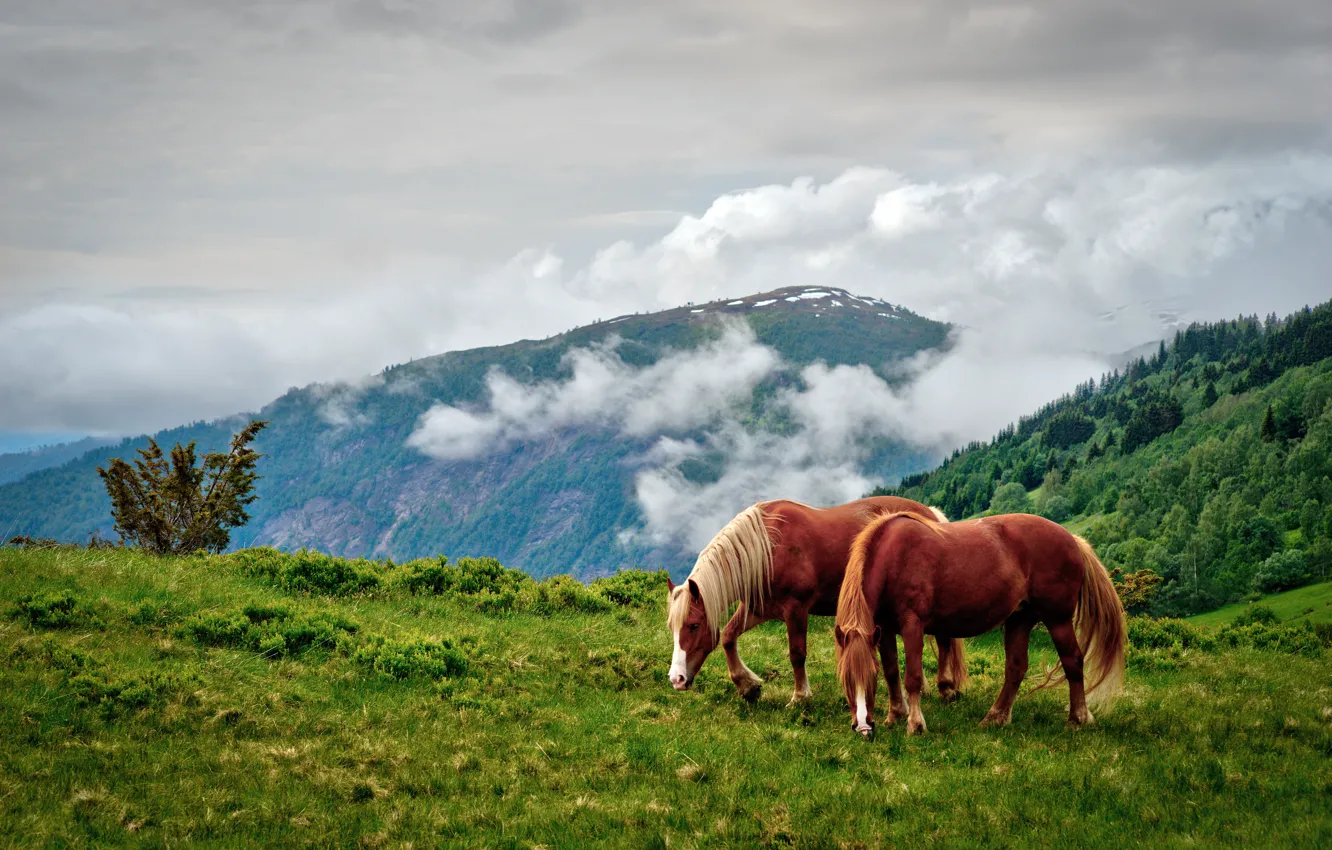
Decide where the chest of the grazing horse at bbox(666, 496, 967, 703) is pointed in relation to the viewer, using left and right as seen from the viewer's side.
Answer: facing to the left of the viewer

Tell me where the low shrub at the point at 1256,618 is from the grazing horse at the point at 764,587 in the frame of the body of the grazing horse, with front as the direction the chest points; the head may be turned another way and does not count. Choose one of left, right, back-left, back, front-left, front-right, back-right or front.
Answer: back-right

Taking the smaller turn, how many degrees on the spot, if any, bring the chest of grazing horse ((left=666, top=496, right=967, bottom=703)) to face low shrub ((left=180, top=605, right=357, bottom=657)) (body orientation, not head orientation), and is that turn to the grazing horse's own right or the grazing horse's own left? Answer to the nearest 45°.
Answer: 0° — it already faces it

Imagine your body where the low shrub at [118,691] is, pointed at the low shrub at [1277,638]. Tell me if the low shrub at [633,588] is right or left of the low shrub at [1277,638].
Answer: left

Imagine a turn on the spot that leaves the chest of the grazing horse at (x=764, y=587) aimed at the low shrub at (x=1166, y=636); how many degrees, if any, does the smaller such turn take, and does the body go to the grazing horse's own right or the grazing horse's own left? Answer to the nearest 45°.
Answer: approximately 135° to the grazing horse's own right

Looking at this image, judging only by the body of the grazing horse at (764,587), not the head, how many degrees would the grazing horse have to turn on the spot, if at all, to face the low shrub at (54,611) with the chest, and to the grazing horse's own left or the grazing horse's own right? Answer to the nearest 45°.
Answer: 0° — it already faces it

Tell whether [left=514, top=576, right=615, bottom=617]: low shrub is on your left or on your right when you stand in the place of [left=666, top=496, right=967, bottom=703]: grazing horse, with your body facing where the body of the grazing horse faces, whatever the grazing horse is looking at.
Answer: on your right

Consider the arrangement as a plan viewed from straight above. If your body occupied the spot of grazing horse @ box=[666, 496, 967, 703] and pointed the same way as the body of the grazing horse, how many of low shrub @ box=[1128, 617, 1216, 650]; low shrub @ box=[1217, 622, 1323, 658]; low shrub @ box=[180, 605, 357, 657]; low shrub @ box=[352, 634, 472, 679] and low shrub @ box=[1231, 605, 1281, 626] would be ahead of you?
2

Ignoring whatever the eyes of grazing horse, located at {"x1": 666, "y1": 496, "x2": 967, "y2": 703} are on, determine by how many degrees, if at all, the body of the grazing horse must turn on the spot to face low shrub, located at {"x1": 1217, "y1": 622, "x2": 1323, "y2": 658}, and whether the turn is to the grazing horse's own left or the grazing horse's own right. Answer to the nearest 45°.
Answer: approximately 135° to the grazing horse's own right
